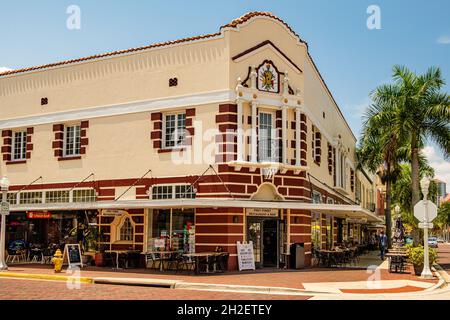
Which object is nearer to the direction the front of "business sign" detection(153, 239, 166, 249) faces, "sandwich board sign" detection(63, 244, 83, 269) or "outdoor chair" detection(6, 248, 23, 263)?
the sandwich board sign

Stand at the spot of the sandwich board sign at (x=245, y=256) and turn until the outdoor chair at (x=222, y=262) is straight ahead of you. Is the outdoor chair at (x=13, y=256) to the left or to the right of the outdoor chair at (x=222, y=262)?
right

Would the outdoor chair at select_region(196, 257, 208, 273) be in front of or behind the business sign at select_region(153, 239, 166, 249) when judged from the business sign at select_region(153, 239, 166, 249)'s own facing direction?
in front

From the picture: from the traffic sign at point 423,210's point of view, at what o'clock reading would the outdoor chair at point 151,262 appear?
The outdoor chair is roughly at 9 o'clock from the traffic sign.

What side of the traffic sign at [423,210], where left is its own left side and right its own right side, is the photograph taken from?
back

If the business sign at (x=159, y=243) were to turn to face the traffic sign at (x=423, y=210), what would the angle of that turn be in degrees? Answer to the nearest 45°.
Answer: approximately 90° to its left

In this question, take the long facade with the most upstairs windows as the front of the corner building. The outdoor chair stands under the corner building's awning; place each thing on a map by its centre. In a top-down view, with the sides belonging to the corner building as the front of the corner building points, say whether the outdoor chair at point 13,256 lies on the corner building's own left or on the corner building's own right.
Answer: on the corner building's own right

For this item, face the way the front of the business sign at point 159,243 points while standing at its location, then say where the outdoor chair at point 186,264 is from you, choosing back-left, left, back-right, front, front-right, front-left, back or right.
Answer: front-left

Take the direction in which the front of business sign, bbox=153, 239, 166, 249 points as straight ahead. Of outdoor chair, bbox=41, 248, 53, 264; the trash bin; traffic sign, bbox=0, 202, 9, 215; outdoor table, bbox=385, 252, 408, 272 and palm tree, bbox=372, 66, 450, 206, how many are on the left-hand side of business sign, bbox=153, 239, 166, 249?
3

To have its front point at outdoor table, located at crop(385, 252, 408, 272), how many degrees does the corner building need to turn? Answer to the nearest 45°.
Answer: approximately 90° to its left

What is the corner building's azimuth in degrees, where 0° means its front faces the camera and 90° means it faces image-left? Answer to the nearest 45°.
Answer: approximately 0°

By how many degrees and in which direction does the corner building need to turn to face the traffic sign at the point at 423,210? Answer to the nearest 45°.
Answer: approximately 90° to its left
